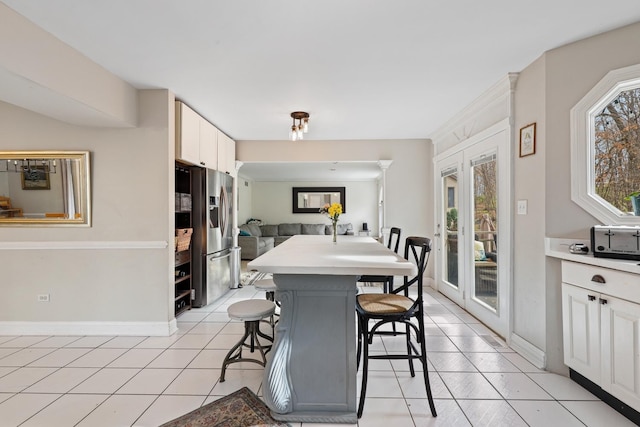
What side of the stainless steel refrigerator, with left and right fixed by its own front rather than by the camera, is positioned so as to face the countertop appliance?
front

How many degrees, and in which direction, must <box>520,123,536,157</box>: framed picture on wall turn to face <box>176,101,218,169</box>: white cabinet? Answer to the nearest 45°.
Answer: approximately 45° to its right

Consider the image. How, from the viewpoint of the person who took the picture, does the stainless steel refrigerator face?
facing the viewer and to the right of the viewer

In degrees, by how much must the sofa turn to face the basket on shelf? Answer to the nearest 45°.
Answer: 0° — it already faces it

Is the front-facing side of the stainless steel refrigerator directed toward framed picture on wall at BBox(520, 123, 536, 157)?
yes

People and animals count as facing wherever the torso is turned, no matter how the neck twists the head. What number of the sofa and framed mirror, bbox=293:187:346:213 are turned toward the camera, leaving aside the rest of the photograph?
2

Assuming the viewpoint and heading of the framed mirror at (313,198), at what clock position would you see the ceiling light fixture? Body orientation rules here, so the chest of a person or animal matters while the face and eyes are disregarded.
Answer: The ceiling light fixture is roughly at 12 o'clock from the framed mirror.

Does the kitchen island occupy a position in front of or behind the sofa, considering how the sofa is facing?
in front

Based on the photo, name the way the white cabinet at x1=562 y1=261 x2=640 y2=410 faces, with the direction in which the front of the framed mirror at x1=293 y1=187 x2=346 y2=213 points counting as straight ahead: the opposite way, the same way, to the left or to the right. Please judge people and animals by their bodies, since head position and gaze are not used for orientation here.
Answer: to the right

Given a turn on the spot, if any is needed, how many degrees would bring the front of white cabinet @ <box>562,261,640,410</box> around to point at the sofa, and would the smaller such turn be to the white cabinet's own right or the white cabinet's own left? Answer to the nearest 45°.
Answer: approximately 90° to the white cabinet's own right

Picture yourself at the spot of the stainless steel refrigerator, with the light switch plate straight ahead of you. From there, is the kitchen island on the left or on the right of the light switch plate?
right

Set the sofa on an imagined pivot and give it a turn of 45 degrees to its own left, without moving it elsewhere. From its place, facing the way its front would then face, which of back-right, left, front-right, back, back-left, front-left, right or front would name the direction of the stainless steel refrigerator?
front-right
